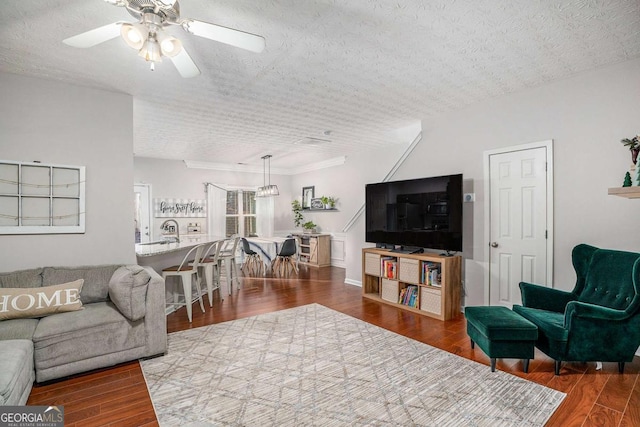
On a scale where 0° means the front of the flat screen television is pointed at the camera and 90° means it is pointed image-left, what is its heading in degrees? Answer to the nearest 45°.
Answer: approximately 45°

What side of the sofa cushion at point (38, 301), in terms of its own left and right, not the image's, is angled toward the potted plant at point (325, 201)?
left

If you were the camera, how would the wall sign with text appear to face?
facing the viewer

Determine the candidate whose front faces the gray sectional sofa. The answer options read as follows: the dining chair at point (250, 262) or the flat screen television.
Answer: the flat screen television

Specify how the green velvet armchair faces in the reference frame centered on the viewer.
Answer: facing the viewer and to the left of the viewer

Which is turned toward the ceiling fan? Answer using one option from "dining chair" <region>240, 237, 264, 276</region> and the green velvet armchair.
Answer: the green velvet armchair

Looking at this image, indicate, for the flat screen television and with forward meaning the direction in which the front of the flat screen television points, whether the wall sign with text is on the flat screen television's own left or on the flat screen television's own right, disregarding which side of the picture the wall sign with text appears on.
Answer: on the flat screen television's own right

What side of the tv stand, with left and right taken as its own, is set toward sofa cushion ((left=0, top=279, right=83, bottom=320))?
front

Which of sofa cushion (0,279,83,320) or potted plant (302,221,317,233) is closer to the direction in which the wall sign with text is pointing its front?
the sofa cushion

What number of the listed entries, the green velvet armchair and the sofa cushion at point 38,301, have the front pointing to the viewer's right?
0

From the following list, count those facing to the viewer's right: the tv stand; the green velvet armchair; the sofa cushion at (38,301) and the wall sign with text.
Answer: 0

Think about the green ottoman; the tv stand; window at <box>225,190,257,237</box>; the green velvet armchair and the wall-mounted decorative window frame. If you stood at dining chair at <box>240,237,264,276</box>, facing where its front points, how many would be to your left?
1

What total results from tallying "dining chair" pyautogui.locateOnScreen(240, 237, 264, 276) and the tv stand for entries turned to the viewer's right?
1
